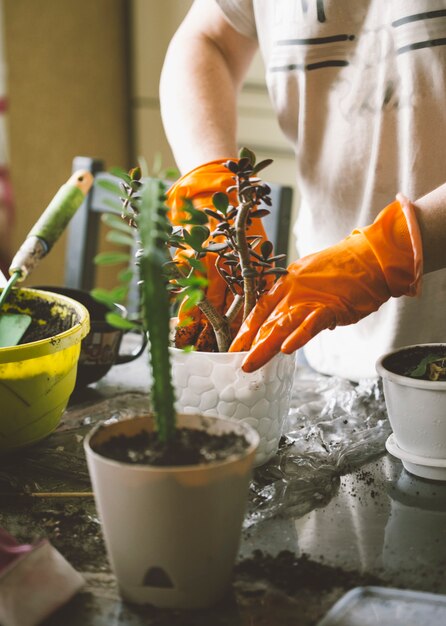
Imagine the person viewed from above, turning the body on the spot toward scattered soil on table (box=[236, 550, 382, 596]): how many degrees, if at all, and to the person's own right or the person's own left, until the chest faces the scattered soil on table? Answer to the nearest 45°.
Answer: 0° — they already face it

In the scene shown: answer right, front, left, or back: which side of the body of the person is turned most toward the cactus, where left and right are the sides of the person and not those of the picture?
front

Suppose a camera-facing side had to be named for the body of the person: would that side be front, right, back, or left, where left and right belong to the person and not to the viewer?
front

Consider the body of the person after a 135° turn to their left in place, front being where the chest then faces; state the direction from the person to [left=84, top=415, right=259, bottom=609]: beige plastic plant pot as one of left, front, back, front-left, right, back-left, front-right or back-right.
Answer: back-right

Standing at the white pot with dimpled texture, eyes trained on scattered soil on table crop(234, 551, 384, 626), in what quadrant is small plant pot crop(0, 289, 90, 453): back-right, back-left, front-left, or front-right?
back-right

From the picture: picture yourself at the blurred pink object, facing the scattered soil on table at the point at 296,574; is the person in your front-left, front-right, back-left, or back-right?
front-left

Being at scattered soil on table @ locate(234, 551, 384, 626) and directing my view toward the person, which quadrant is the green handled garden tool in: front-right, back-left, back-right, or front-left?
front-left

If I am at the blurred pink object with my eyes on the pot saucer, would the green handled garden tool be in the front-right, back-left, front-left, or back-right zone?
front-left
